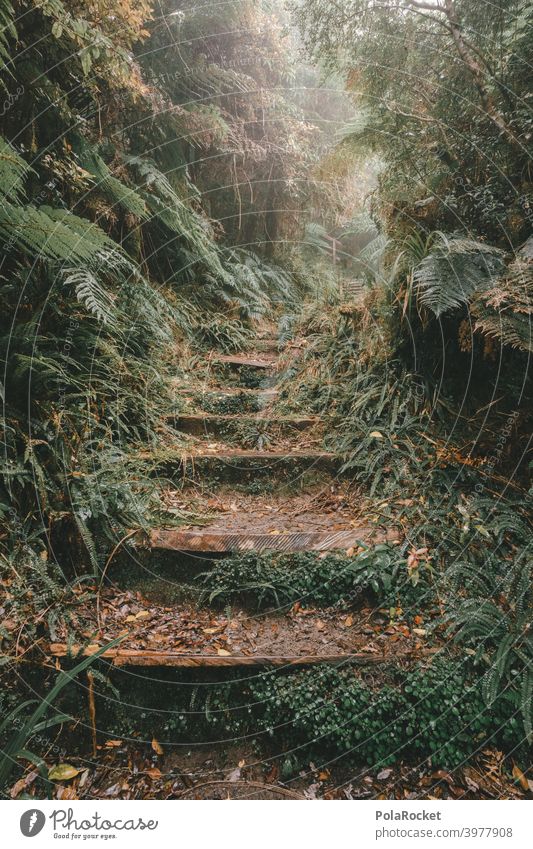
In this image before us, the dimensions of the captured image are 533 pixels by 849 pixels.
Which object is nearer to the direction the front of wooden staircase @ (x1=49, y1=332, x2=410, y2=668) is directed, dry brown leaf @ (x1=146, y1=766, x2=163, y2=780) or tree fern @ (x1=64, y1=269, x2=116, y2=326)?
the dry brown leaf

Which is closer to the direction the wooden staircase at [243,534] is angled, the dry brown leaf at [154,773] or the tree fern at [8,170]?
the dry brown leaf

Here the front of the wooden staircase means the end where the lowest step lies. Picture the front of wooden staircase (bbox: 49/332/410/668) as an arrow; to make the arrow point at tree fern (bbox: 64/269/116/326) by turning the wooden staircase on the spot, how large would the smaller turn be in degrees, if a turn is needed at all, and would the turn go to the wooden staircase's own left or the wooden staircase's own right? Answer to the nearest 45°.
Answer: approximately 135° to the wooden staircase's own right

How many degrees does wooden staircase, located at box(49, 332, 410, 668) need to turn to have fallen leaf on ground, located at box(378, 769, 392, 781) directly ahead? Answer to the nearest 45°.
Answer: approximately 45° to its left

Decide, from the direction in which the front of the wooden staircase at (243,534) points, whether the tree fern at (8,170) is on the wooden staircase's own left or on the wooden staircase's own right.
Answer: on the wooden staircase's own right

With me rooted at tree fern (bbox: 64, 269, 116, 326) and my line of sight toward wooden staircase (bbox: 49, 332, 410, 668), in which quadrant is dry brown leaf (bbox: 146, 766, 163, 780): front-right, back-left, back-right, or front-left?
front-right

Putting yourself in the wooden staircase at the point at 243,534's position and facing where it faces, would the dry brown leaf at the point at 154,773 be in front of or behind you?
in front

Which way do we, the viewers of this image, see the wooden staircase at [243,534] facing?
facing the viewer
